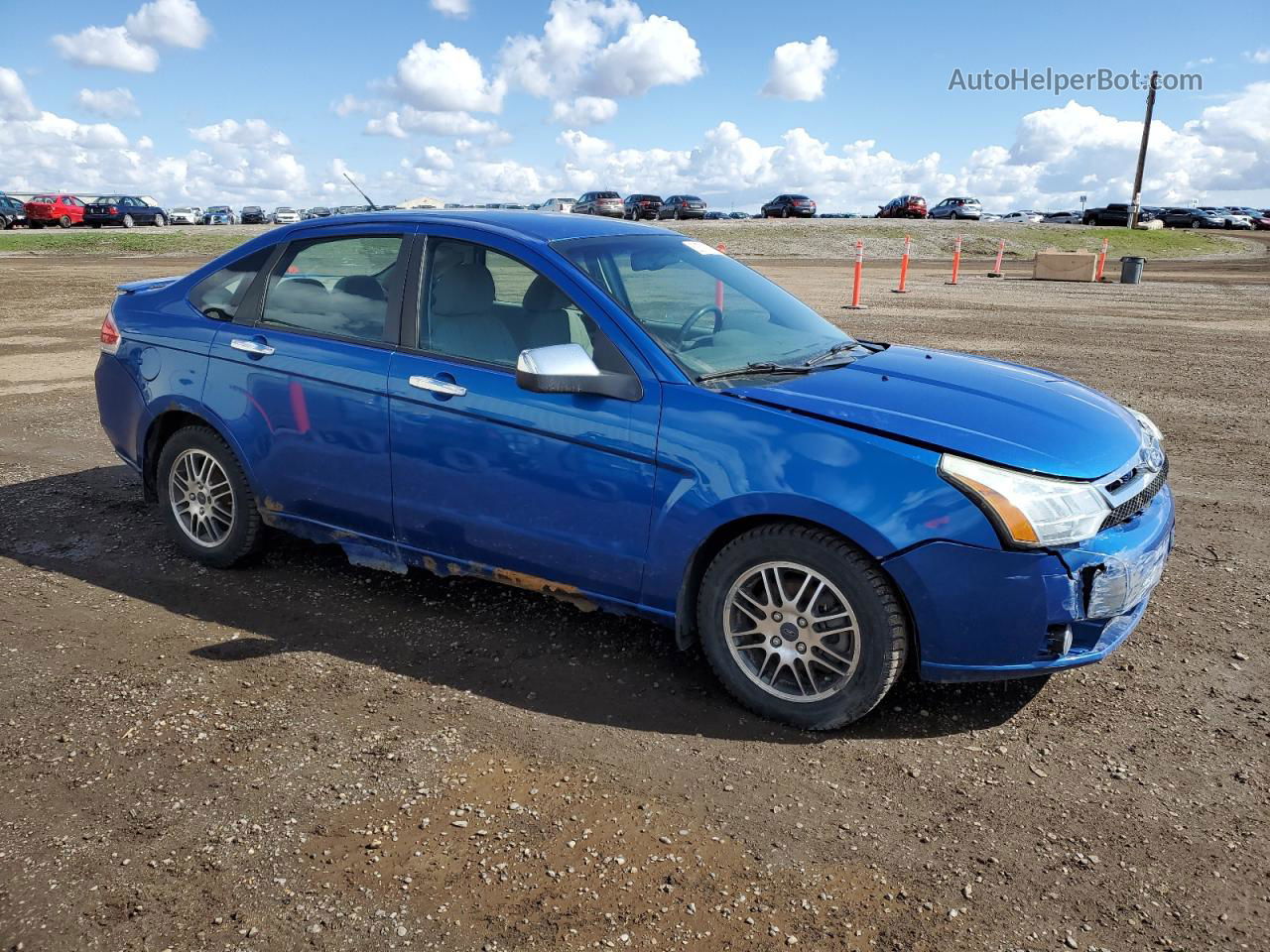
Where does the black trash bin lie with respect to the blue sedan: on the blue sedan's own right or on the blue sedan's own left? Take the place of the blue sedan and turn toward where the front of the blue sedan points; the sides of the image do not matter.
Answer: on the blue sedan's own left

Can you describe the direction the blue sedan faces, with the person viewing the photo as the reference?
facing the viewer and to the right of the viewer
